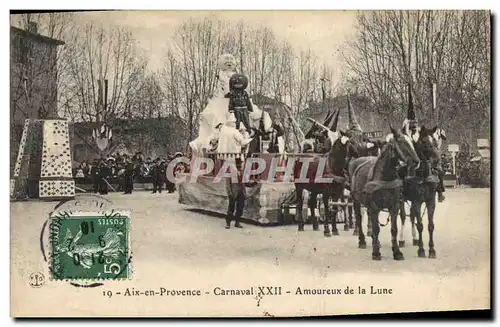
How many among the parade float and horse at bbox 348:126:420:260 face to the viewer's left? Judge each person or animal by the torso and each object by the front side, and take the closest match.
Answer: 0

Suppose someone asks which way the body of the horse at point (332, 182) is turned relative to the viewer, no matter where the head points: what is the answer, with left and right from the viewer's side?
facing the viewer and to the right of the viewer

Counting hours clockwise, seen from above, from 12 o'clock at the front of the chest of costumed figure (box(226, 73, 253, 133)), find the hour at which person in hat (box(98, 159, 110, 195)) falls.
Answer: The person in hat is roughly at 3 o'clock from the costumed figure.

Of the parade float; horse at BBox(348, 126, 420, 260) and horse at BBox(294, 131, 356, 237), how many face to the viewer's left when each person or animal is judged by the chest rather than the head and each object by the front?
0

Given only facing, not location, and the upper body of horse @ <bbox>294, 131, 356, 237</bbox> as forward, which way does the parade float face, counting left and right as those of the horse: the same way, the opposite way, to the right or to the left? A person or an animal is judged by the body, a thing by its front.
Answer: the same way

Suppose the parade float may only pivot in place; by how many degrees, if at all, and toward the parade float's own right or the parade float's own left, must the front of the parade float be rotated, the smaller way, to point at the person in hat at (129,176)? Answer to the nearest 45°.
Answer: approximately 135° to the parade float's own right

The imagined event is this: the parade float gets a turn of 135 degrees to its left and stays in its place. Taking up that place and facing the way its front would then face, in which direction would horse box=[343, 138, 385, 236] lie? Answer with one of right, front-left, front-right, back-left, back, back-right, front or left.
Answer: right

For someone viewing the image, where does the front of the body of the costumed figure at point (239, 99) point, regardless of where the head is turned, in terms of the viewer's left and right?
facing the viewer

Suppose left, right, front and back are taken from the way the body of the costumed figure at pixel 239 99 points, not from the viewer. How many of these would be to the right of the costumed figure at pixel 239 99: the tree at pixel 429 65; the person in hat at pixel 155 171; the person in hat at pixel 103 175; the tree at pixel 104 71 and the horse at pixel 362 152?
3

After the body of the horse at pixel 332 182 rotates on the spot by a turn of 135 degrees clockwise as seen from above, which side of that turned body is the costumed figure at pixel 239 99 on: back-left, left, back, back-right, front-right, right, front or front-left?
front

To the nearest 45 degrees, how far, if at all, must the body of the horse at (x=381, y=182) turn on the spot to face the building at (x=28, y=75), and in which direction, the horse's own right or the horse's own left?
approximately 135° to the horse's own right

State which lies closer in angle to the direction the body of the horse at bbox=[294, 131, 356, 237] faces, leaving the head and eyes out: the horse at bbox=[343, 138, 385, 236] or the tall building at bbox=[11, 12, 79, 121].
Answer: the horse
